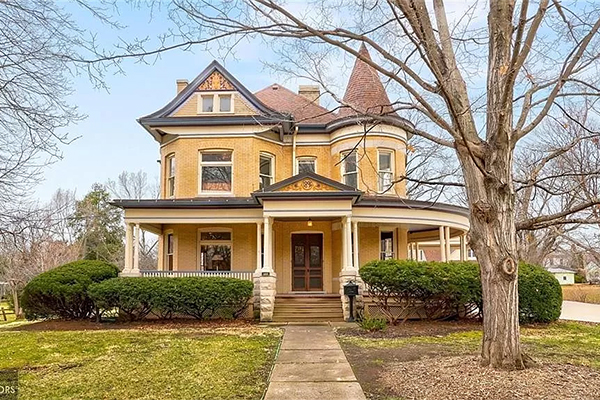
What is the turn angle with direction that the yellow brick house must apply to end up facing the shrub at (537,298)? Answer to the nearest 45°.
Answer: approximately 45° to its left

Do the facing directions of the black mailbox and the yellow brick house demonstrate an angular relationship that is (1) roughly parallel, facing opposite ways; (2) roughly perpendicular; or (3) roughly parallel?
roughly parallel

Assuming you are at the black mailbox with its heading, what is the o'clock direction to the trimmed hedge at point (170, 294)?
The trimmed hedge is roughly at 3 o'clock from the black mailbox.

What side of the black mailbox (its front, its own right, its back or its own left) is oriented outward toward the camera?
front

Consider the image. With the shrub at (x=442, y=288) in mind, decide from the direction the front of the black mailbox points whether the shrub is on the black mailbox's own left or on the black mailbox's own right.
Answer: on the black mailbox's own left

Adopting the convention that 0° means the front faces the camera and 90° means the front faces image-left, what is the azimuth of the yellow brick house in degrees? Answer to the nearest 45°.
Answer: approximately 0°

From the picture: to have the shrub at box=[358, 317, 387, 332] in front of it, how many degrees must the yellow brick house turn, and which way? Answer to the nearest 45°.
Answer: approximately 45° to its left

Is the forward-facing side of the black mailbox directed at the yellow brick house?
no

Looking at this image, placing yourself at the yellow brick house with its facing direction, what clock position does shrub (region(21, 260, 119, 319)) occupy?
The shrub is roughly at 2 o'clock from the yellow brick house.

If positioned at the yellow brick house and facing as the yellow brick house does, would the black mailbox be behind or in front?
in front

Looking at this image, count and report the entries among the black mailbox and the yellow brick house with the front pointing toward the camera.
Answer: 2

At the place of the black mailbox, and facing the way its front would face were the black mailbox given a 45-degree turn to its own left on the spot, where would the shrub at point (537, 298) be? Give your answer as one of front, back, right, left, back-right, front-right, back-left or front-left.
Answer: front-left

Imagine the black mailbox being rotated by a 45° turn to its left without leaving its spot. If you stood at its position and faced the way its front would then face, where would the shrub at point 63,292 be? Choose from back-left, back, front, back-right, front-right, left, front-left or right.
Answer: back-right
